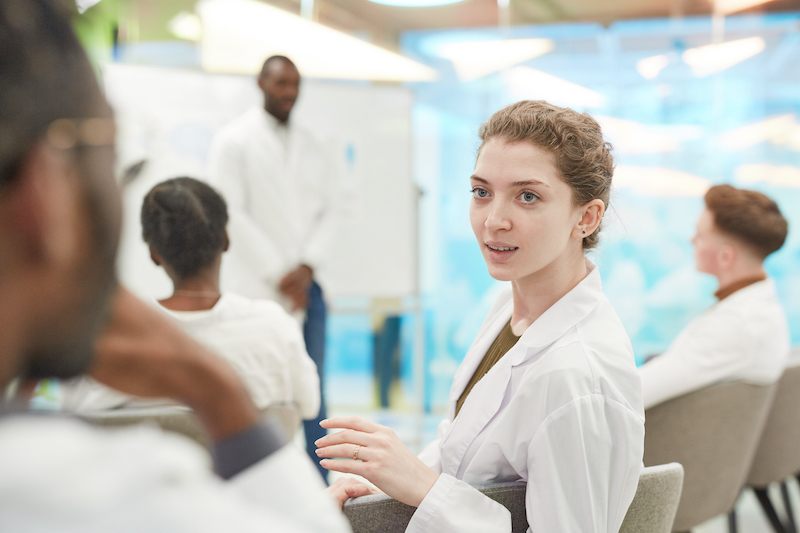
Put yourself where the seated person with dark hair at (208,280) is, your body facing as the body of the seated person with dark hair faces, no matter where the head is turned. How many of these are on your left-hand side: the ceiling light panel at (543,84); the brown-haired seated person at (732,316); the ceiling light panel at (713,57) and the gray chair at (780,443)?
0

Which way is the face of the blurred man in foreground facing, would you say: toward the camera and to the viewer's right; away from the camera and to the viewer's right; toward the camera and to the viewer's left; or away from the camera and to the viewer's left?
away from the camera and to the viewer's right

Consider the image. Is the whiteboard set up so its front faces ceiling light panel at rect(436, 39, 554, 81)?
no

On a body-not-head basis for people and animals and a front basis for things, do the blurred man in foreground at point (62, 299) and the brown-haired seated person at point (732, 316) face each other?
no

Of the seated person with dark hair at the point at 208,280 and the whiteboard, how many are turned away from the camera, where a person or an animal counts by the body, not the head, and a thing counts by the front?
1

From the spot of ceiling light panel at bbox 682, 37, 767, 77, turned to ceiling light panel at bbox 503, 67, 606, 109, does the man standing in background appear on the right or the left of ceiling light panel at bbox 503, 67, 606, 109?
left

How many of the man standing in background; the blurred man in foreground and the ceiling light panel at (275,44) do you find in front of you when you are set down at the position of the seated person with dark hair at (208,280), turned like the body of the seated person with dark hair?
2

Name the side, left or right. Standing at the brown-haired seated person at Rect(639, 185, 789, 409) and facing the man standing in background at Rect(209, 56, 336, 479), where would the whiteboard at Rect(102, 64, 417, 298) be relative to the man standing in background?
right

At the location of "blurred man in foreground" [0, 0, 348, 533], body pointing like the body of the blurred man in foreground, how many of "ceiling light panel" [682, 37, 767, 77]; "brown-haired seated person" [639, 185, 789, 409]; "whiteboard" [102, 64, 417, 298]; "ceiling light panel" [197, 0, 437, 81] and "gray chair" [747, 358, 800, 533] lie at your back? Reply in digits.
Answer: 0

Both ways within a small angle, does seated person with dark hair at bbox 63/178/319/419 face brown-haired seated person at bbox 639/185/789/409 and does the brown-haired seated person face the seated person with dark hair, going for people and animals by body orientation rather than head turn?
no

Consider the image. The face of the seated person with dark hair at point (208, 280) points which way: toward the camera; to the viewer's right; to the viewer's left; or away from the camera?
away from the camera

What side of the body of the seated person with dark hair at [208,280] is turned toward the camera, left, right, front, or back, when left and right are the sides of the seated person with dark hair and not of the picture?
back

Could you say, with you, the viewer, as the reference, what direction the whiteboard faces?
facing the viewer

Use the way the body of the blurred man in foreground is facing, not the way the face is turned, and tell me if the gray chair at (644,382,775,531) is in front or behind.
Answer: in front

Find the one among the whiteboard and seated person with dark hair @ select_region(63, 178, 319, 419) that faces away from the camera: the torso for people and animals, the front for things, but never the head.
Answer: the seated person with dark hair
